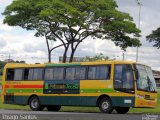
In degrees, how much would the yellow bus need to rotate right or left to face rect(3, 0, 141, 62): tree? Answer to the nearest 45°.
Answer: approximately 135° to its left

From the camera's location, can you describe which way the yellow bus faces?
facing the viewer and to the right of the viewer
